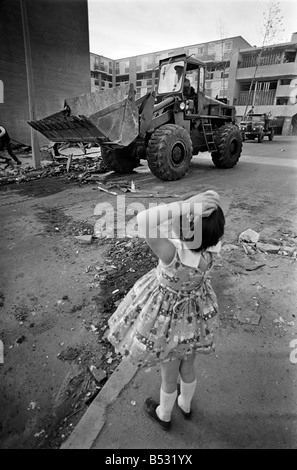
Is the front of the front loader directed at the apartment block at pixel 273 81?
no

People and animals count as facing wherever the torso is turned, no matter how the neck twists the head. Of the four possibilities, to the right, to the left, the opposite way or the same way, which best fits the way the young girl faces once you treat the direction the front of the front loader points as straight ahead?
to the right

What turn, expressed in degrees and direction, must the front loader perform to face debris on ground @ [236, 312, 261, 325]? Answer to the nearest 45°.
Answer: approximately 45° to its left

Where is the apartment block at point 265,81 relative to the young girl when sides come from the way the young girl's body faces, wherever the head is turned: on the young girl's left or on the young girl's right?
on the young girl's right

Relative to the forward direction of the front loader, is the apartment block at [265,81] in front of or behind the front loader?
behind

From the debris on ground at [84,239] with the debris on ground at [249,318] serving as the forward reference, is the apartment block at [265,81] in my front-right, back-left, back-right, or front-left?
back-left

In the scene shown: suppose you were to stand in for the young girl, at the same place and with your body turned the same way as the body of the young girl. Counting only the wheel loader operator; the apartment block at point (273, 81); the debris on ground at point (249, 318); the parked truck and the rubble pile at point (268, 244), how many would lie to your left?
0

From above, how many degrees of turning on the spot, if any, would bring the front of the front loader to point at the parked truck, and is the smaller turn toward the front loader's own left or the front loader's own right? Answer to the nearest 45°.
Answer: approximately 180°

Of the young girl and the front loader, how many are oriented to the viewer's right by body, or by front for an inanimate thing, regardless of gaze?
0

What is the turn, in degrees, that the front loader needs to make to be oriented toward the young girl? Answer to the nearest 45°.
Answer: approximately 45° to its left

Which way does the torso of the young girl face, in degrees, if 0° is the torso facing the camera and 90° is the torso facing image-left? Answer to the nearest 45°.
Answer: approximately 135°

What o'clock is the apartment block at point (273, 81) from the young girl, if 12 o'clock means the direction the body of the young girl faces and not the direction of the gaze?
The apartment block is roughly at 2 o'clock from the young girl.

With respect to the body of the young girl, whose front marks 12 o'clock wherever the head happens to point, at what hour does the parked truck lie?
The parked truck is roughly at 2 o'clock from the young girl.
